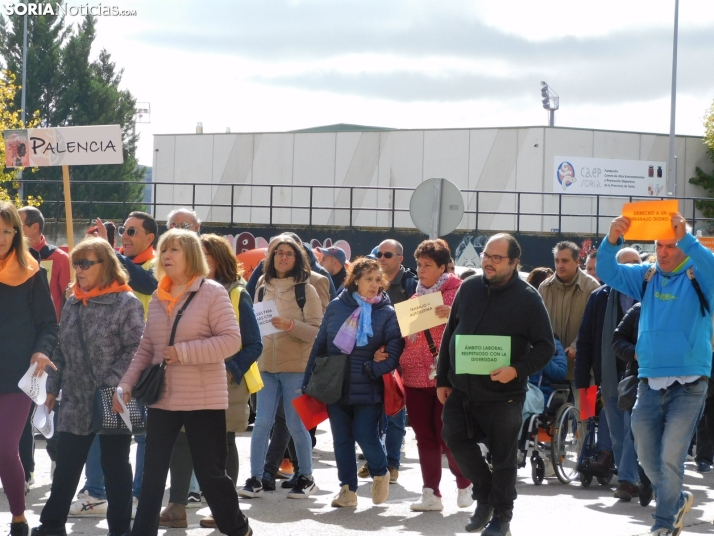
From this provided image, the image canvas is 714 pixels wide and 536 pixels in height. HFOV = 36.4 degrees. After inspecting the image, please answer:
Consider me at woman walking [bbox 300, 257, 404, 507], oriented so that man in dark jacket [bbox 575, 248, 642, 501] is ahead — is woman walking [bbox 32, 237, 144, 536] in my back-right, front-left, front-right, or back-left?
back-right

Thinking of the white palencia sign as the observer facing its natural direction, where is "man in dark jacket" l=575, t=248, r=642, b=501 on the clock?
The man in dark jacket is roughly at 10 o'clock from the white palencia sign.

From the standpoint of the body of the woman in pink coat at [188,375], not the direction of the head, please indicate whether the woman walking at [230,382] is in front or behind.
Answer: behind

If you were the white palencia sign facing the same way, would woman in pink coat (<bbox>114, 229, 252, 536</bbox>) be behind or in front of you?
in front

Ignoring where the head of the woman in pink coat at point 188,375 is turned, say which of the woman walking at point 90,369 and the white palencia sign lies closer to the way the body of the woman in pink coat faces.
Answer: the woman walking

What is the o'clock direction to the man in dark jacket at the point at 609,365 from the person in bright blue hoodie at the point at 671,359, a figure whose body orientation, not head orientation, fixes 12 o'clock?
The man in dark jacket is roughly at 4 o'clock from the person in bright blue hoodie.

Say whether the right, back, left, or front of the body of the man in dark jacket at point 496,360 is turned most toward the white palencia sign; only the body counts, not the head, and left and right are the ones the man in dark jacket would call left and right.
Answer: right

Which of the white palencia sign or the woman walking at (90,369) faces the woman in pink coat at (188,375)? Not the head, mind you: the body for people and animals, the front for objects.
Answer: the white palencia sign

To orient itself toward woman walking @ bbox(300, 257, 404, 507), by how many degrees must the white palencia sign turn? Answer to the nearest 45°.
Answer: approximately 45° to its left
